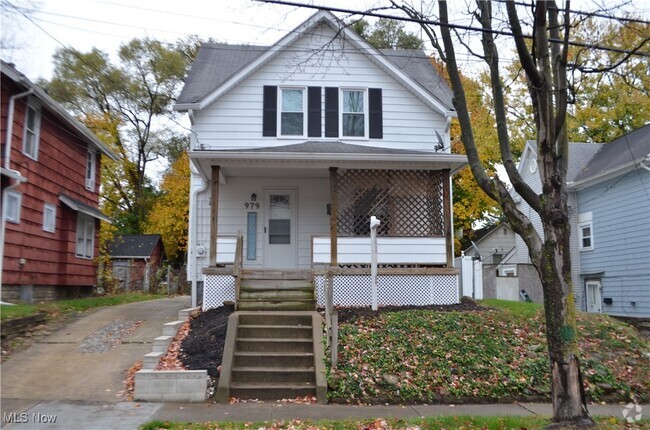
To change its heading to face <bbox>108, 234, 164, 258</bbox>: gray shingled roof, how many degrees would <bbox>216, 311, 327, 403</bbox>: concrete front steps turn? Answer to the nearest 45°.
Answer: approximately 180°

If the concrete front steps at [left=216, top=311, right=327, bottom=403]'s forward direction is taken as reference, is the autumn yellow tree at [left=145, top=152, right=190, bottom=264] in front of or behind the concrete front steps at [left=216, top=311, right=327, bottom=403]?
behind

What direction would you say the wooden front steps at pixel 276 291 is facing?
toward the camera

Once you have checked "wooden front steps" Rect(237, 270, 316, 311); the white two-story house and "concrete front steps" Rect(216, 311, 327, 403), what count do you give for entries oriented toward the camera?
3

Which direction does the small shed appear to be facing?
toward the camera

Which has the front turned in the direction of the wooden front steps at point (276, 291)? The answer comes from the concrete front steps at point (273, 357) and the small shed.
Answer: the small shed

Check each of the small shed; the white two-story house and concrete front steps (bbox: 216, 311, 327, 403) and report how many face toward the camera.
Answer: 3

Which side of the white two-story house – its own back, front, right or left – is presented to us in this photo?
front

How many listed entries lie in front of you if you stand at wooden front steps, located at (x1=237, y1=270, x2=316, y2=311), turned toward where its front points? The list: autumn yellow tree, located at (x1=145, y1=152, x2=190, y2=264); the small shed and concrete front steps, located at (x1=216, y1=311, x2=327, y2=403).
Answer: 1

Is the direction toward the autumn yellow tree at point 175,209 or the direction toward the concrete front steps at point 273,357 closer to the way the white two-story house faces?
the concrete front steps

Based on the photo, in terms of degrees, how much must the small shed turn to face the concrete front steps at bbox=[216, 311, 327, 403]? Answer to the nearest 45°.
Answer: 0° — it already faces it
